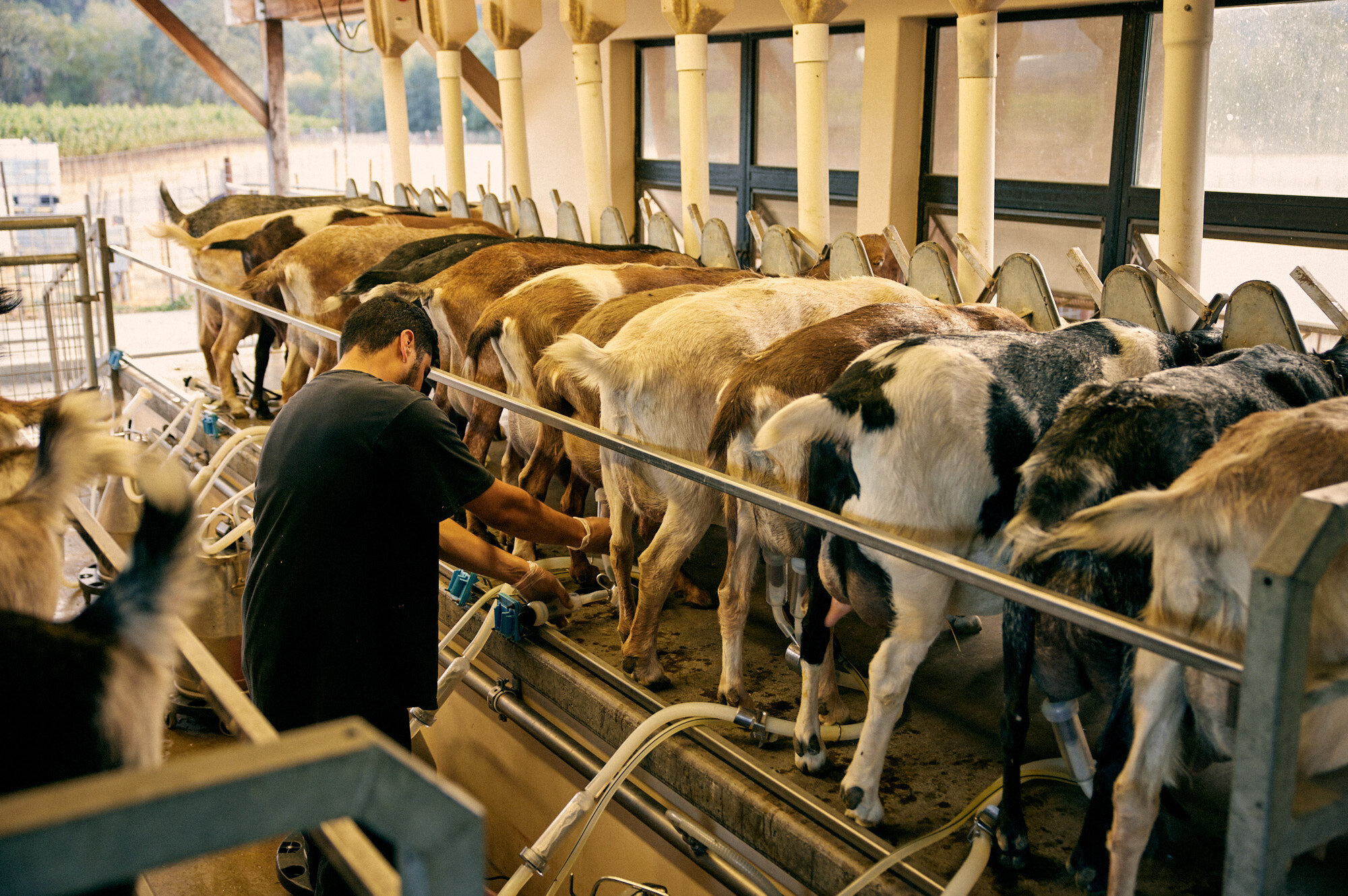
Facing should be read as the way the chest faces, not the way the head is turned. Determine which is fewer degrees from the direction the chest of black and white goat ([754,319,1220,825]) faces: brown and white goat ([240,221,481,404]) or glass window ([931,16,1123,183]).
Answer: the glass window

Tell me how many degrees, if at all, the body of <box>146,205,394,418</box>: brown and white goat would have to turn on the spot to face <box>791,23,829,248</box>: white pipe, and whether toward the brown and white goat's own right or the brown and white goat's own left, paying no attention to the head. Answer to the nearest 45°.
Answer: approximately 90° to the brown and white goat's own right

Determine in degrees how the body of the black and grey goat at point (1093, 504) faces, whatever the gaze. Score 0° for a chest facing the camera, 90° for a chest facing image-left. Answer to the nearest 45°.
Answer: approximately 225°

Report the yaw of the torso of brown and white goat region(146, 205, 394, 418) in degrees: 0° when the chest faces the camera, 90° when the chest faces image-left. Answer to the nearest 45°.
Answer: approximately 225°

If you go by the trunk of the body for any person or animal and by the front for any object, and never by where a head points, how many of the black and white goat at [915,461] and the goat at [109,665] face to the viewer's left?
1

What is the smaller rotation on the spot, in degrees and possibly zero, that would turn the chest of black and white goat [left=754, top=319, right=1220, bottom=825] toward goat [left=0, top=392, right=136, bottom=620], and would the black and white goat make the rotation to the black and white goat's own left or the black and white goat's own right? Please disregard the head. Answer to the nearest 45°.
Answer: approximately 180°

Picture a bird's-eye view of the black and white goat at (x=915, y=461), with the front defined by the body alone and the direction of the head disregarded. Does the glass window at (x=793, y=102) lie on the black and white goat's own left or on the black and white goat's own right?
on the black and white goat's own left

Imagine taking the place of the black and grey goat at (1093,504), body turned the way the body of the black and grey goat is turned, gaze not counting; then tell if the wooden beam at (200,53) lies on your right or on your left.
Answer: on your left

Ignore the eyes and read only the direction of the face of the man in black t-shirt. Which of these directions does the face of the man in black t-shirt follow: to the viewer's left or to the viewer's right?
to the viewer's right

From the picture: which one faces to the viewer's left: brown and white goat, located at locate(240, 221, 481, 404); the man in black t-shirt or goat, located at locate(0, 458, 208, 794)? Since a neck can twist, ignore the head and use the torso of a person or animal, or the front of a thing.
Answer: the goat
